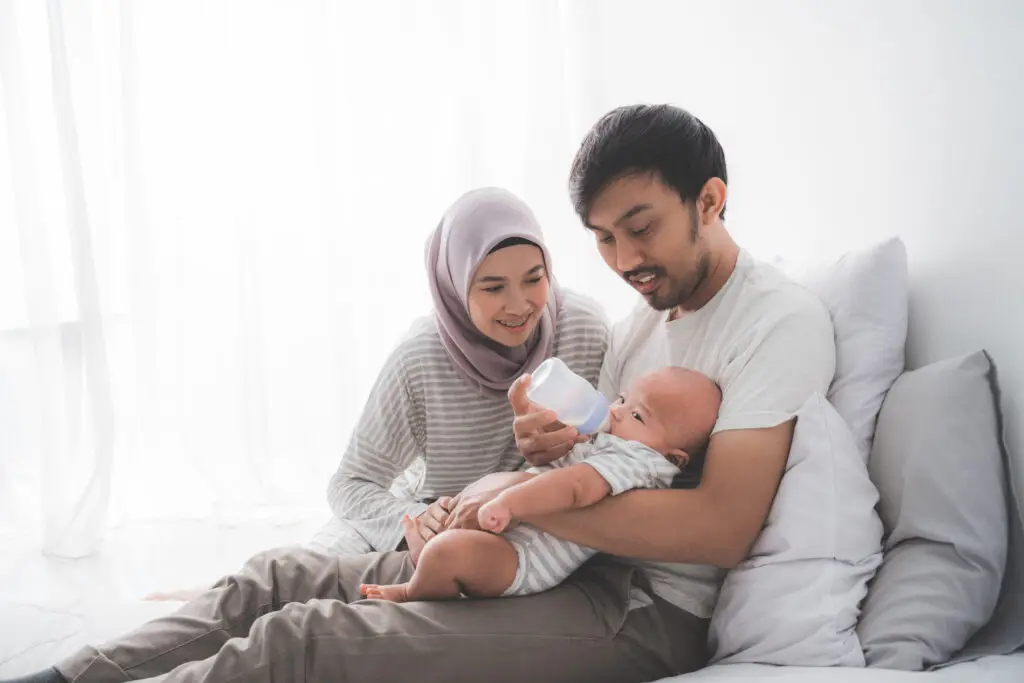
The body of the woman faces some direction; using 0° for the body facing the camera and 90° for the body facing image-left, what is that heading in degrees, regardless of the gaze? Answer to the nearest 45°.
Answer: approximately 315°

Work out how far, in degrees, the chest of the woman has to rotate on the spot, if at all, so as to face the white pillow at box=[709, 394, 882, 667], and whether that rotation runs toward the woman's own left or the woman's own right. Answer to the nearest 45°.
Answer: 0° — they already face it
